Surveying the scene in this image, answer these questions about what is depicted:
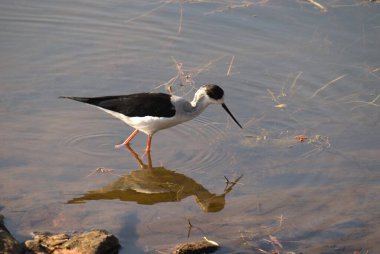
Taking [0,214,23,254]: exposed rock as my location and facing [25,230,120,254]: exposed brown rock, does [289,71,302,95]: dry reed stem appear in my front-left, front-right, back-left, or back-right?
front-left

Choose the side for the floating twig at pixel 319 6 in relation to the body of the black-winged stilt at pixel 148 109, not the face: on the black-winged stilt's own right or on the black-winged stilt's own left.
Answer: on the black-winged stilt's own left

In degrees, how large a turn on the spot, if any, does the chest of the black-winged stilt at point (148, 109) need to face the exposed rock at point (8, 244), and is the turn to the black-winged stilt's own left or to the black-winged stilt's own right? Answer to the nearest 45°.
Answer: approximately 90° to the black-winged stilt's own right

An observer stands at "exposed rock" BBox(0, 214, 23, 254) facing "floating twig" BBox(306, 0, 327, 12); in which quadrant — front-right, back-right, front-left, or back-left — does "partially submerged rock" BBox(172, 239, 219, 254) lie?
front-right

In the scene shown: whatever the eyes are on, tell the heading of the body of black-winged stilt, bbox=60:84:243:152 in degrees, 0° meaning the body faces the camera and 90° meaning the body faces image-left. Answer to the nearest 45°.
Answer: approximately 270°

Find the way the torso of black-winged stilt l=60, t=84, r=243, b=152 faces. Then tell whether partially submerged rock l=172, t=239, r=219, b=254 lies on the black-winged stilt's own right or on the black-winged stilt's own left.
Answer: on the black-winged stilt's own right

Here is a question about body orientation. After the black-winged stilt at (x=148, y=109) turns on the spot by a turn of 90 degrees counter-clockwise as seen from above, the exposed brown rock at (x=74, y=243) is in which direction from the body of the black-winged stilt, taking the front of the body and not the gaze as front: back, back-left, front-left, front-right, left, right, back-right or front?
back

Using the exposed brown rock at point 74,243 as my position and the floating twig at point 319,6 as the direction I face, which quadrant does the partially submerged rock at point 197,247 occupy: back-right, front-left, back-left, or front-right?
front-right

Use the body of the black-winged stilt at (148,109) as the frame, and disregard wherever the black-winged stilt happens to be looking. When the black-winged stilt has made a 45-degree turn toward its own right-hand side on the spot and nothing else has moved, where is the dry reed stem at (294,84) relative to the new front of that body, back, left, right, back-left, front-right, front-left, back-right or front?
left

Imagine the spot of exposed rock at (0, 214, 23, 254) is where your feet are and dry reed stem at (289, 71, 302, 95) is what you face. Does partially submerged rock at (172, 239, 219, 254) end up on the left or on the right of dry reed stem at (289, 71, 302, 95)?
right
